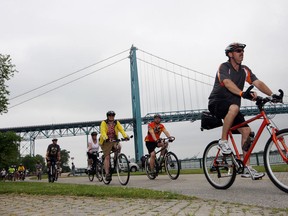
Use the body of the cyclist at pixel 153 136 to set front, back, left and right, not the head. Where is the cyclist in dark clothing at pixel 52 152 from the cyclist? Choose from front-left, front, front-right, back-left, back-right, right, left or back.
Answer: back

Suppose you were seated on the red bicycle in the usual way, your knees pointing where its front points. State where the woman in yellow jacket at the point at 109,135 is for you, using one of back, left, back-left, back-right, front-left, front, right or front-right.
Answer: back

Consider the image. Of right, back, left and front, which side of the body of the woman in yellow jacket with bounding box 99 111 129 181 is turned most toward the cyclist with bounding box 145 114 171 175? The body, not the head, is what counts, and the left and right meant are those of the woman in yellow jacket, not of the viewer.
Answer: left

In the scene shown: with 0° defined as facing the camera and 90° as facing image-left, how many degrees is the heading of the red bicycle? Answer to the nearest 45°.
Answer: approximately 315°

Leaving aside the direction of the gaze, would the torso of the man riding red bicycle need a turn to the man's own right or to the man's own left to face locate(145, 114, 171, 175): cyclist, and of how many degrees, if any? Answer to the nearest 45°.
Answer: approximately 180°

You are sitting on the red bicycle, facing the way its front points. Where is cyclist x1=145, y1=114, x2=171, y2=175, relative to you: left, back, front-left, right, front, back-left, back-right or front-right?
back

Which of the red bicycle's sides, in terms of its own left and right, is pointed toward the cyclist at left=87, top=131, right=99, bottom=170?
back

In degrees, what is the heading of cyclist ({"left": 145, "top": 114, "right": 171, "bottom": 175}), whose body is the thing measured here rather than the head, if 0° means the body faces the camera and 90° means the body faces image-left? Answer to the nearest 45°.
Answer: approximately 315°

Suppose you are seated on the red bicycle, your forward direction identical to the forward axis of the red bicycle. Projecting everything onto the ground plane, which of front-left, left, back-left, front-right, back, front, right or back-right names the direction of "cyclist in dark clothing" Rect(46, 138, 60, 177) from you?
back

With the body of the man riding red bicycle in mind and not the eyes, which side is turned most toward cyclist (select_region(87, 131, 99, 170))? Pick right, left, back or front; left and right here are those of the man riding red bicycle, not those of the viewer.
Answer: back

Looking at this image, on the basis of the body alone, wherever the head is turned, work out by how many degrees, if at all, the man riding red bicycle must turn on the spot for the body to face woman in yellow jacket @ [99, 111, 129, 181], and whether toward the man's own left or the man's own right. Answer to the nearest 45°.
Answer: approximately 180°
